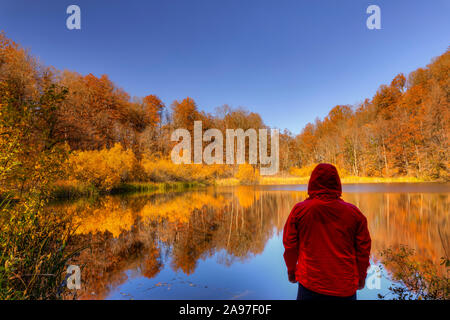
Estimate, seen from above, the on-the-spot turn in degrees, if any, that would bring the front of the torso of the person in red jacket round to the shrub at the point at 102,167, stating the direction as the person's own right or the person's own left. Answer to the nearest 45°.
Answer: approximately 45° to the person's own left

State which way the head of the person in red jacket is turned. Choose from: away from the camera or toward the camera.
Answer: away from the camera

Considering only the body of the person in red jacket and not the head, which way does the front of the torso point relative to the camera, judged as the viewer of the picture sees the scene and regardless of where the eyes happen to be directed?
away from the camera
